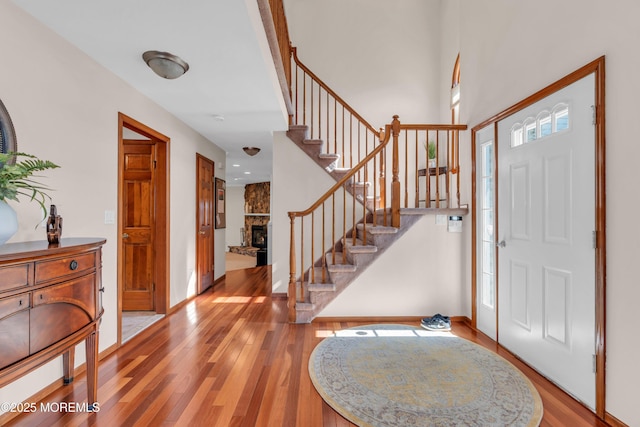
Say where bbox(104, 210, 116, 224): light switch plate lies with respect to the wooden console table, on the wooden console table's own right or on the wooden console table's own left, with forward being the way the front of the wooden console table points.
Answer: on the wooden console table's own left

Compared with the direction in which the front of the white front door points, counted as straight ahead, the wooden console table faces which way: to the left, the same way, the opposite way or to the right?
the opposite way

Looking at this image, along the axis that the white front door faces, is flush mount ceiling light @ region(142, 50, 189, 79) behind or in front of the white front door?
in front

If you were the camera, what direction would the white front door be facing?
facing the viewer and to the left of the viewer

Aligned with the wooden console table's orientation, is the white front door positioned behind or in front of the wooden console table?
in front

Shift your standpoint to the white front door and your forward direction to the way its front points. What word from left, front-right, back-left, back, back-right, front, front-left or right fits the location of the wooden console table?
front

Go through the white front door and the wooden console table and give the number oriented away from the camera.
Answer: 0

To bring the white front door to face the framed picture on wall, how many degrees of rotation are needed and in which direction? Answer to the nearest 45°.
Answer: approximately 45° to its right

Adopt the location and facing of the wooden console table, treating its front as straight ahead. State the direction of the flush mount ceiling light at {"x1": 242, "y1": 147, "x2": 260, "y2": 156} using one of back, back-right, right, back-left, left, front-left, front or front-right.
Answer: left

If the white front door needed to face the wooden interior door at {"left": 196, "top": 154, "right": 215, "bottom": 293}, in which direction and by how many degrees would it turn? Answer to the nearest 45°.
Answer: approximately 45° to its right

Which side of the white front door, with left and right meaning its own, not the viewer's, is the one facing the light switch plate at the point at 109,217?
front

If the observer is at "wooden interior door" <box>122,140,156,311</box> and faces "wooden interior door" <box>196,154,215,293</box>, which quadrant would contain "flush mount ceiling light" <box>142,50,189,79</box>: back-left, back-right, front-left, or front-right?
back-right

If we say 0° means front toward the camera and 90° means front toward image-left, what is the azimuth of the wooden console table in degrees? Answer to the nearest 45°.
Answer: approximately 315°
